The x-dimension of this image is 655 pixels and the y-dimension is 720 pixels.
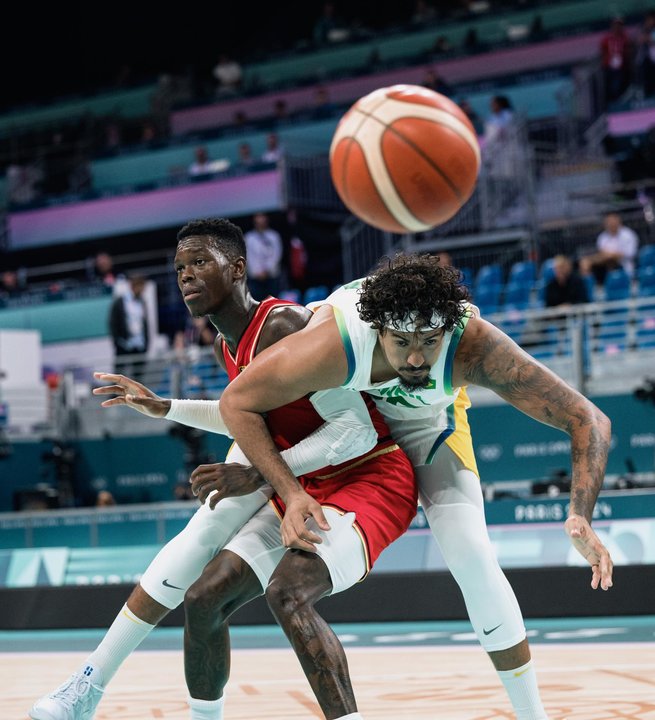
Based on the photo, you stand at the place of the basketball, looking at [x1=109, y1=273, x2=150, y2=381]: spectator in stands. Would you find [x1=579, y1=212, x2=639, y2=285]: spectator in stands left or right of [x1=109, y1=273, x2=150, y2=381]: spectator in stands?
right

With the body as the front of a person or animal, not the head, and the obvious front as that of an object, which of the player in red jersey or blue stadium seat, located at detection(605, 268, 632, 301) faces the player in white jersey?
the blue stadium seat

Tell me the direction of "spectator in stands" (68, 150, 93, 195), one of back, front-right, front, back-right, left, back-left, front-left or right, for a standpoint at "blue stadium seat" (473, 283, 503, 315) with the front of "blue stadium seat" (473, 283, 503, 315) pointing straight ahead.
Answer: back-right

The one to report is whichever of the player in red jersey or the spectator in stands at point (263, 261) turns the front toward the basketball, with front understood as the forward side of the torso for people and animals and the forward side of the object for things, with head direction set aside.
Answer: the spectator in stands

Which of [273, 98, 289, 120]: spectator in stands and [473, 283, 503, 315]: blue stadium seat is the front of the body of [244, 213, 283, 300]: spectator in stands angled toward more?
the blue stadium seat

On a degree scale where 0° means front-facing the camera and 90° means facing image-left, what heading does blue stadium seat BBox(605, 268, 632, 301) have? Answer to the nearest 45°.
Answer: approximately 0°
